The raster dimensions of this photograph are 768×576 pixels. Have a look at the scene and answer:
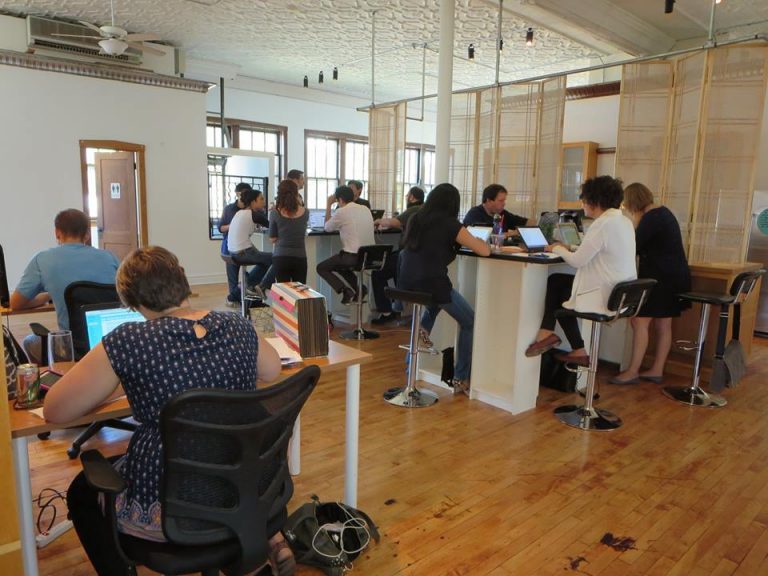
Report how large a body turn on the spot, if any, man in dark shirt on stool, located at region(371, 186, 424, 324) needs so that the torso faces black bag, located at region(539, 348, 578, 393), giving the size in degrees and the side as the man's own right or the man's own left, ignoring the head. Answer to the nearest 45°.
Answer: approximately 135° to the man's own left

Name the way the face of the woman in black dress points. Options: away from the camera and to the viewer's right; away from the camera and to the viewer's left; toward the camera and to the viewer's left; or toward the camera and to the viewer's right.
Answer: away from the camera and to the viewer's left

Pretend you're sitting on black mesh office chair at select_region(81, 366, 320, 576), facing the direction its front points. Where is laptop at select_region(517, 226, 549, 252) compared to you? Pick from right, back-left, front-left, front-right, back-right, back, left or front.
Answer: right

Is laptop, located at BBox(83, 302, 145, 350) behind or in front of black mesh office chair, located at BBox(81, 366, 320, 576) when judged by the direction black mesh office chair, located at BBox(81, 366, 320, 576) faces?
in front

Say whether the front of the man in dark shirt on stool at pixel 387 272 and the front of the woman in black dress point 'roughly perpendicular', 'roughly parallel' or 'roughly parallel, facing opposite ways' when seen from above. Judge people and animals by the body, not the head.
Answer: roughly parallel

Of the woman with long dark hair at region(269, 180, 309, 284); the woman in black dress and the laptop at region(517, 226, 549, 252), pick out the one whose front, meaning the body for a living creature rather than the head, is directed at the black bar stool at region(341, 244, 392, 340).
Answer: the woman in black dress

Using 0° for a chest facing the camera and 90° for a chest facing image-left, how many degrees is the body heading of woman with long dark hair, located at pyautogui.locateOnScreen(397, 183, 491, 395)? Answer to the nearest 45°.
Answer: approximately 225°

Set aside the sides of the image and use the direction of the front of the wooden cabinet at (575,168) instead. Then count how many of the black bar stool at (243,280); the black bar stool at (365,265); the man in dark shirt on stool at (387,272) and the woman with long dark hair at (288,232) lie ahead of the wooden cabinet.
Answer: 4

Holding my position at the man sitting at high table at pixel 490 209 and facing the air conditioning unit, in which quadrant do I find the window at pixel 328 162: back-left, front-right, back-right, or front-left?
front-right

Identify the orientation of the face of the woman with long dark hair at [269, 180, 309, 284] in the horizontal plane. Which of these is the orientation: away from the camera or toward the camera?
away from the camera

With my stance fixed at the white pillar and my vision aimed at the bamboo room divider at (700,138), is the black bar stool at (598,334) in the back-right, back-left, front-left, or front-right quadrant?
front-right

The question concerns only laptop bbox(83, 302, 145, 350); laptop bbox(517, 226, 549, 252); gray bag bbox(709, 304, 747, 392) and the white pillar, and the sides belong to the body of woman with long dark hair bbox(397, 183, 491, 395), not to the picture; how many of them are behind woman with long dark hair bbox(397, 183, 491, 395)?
1

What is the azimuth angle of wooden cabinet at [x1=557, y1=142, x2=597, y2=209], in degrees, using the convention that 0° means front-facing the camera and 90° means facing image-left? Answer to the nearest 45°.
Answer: approximately 45°

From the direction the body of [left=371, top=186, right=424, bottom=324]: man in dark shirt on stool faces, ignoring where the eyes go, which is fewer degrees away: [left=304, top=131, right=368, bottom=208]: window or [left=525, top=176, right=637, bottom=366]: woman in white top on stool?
the window

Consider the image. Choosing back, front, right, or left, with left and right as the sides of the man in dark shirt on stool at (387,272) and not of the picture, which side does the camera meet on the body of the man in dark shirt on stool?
left

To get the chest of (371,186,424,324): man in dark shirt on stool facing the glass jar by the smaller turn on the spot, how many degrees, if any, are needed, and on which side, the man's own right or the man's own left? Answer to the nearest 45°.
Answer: approximately 90° to the man's own left

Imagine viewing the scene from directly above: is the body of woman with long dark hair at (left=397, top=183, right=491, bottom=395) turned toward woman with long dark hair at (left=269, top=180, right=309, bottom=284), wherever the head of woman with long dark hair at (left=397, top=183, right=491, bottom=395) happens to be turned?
no
